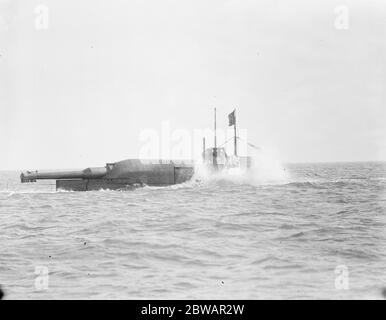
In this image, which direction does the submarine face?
to the viewer's left

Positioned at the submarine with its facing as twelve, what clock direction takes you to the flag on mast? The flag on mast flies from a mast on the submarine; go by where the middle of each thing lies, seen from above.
The flag on mast is roughly at 5 o'clock from the submarine.
